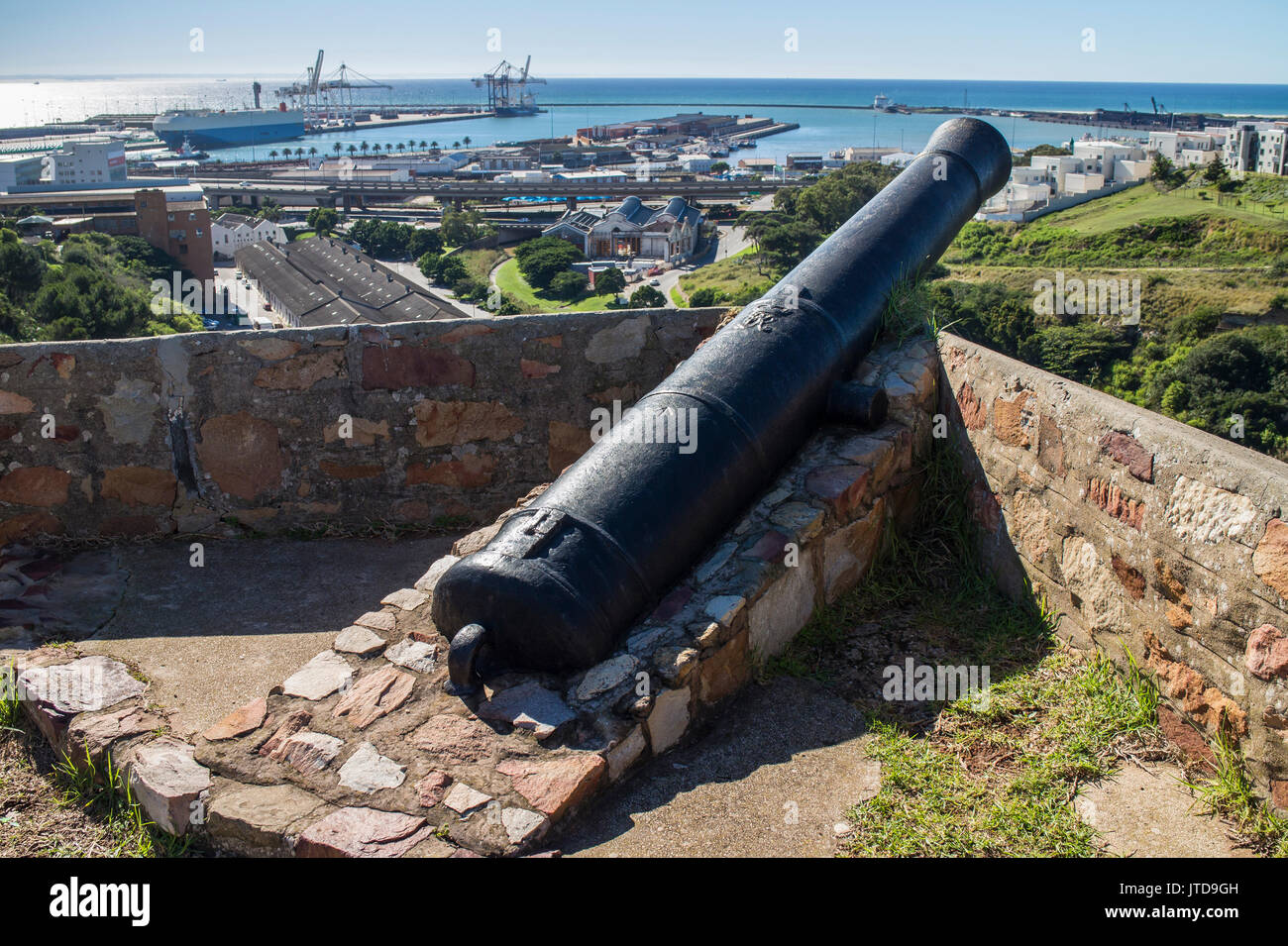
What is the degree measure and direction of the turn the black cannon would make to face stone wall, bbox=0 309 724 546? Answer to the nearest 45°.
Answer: approximately 90° to its left

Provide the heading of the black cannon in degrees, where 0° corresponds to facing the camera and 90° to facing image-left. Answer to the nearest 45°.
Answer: approximately 225°

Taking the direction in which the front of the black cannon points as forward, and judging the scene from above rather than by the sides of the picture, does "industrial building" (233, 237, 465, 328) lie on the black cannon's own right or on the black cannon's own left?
on the black cannon's own left
